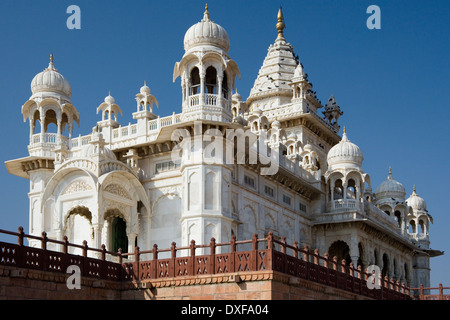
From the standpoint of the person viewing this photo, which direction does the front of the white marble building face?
facing the viewer and to the left of the viewer
